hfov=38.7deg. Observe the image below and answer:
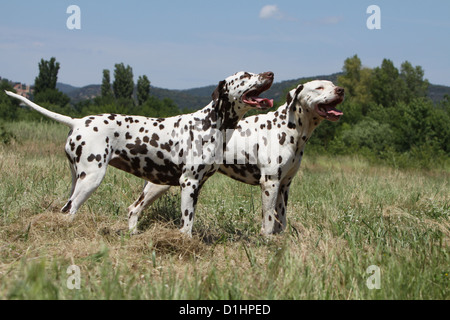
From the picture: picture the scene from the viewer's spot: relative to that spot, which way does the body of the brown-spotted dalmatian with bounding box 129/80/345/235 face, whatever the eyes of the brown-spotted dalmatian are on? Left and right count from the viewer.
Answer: facing to the right of the viewer

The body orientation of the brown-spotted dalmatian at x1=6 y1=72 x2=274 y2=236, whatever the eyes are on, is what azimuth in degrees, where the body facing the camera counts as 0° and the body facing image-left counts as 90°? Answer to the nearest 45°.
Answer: approximately 270°

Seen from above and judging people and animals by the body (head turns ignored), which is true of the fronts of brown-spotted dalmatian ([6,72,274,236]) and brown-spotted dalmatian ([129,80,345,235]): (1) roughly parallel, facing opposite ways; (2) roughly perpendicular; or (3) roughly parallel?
roughly parallel

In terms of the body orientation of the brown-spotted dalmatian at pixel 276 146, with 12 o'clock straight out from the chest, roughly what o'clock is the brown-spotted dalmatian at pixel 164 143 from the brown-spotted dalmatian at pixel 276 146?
the brown-spotted dalmatian at pixel 164 143 is roughly at 5 o'clock from the brown-spotted dalmatian at pixel 276 146.

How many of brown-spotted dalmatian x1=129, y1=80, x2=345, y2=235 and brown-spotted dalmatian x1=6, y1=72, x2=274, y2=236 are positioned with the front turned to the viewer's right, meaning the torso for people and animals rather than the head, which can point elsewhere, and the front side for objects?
2
